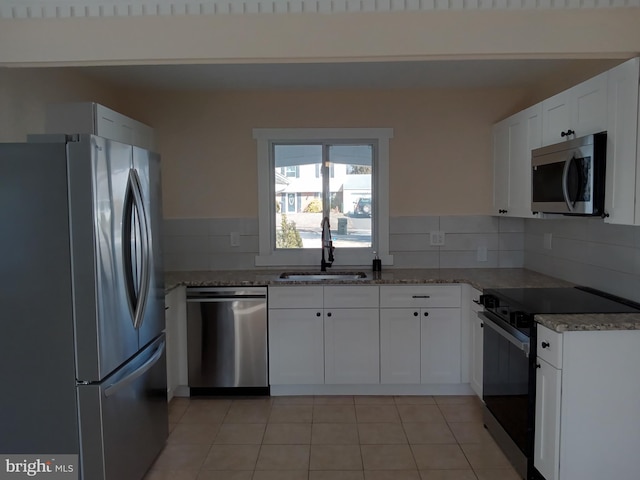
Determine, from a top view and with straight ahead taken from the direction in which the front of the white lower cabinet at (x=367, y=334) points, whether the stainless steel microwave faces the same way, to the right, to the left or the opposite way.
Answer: to the right

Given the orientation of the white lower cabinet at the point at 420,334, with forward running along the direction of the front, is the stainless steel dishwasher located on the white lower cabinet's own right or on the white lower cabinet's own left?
on the white lower cabinet's own right

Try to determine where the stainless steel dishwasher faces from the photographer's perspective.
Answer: facing the viewer

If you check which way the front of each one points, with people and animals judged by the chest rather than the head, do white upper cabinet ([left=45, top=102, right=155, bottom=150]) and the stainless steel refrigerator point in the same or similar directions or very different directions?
same or similar directions

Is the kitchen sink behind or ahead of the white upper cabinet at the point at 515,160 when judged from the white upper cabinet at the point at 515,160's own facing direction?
ahead

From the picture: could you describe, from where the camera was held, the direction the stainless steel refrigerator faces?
facing the viewer and to the right of the viewer

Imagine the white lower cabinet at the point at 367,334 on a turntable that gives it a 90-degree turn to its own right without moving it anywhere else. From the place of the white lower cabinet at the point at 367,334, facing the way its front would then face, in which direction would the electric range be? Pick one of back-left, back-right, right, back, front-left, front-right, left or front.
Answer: back-left

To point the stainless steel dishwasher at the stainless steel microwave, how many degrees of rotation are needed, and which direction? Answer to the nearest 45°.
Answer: approximately 45° to its left

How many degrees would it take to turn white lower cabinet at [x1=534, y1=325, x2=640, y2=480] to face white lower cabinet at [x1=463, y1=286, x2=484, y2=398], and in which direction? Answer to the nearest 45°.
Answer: approximately 45° to its right

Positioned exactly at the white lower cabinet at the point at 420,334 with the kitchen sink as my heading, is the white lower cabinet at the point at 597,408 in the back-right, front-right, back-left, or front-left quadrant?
back-left

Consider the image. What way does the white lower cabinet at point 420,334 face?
toward the camera

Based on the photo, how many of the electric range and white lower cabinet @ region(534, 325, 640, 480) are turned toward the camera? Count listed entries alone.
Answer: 0

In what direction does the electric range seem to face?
to the viewer's left

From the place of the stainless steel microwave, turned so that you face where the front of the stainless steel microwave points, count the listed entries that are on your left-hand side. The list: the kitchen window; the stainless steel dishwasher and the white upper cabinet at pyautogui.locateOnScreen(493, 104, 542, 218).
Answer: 0

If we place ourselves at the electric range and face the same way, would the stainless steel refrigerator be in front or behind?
in front

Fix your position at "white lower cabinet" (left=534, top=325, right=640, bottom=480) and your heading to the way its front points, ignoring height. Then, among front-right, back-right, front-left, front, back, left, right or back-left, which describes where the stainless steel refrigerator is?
front-left
